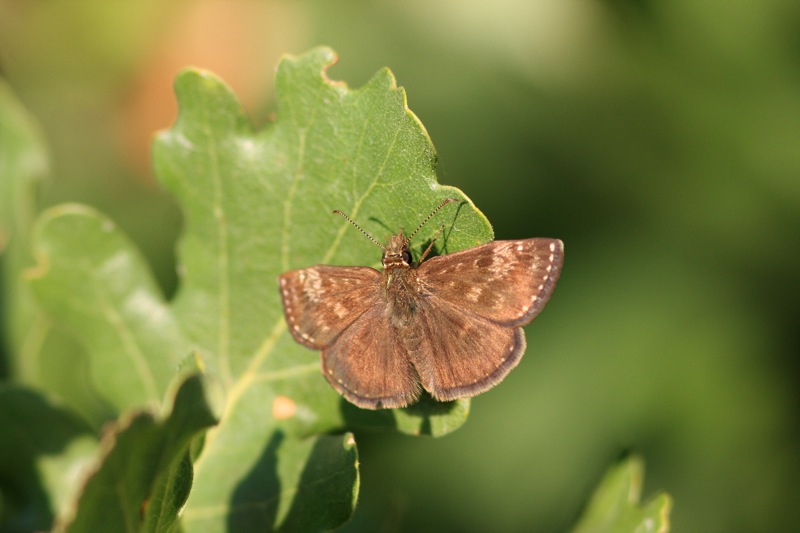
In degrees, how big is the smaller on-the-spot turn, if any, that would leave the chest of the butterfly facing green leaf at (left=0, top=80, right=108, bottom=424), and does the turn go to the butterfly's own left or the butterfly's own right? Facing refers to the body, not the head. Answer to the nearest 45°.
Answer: approximately 90° to the butterfly's own left

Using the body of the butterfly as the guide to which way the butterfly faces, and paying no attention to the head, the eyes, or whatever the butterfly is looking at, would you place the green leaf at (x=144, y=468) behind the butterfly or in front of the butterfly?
behind

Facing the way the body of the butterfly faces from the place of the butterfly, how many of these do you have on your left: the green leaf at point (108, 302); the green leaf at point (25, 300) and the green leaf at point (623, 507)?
2

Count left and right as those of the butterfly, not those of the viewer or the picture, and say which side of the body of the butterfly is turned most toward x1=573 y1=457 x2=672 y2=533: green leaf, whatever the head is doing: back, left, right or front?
right

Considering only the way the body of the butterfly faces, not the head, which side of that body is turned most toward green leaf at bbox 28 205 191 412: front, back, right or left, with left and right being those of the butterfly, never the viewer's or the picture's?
left

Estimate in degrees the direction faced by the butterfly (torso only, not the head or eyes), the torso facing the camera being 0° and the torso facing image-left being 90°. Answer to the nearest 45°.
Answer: approximately 180°
